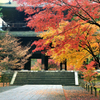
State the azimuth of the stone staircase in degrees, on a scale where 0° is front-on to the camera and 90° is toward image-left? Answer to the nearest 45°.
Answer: approximately 0°
